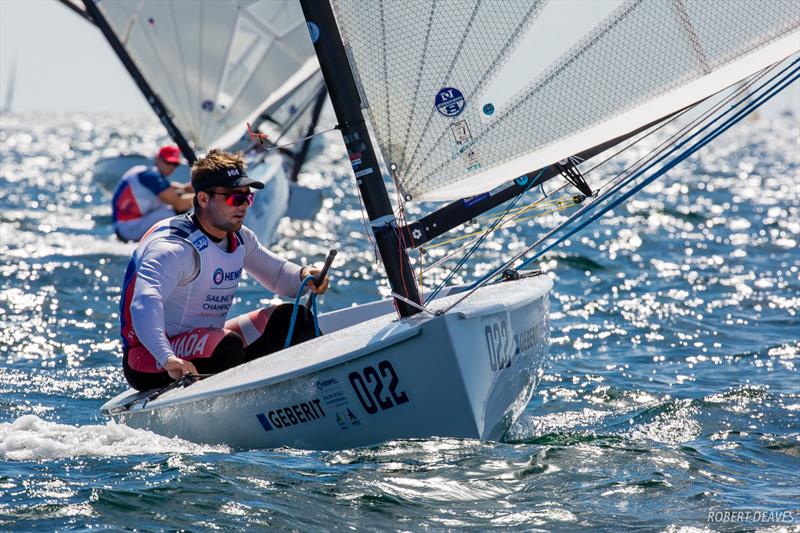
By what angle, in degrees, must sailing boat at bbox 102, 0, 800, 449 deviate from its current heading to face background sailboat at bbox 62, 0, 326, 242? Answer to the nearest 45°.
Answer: approximately 135° to its left

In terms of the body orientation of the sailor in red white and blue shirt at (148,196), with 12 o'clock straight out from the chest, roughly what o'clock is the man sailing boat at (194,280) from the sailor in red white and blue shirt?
The man sailing boat is roughly at 3 o'clock from the sailor in red white and blue shirt.

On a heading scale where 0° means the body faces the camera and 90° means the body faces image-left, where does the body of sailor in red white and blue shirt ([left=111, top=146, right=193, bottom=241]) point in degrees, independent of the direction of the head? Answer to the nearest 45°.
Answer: approximately 270°

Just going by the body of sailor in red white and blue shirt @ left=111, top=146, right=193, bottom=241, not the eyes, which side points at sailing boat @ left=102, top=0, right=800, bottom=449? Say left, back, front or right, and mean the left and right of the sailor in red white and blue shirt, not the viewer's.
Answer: right

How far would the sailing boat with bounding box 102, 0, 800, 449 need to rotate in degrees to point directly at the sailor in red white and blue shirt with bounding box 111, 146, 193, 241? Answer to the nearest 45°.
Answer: approximately 180°
